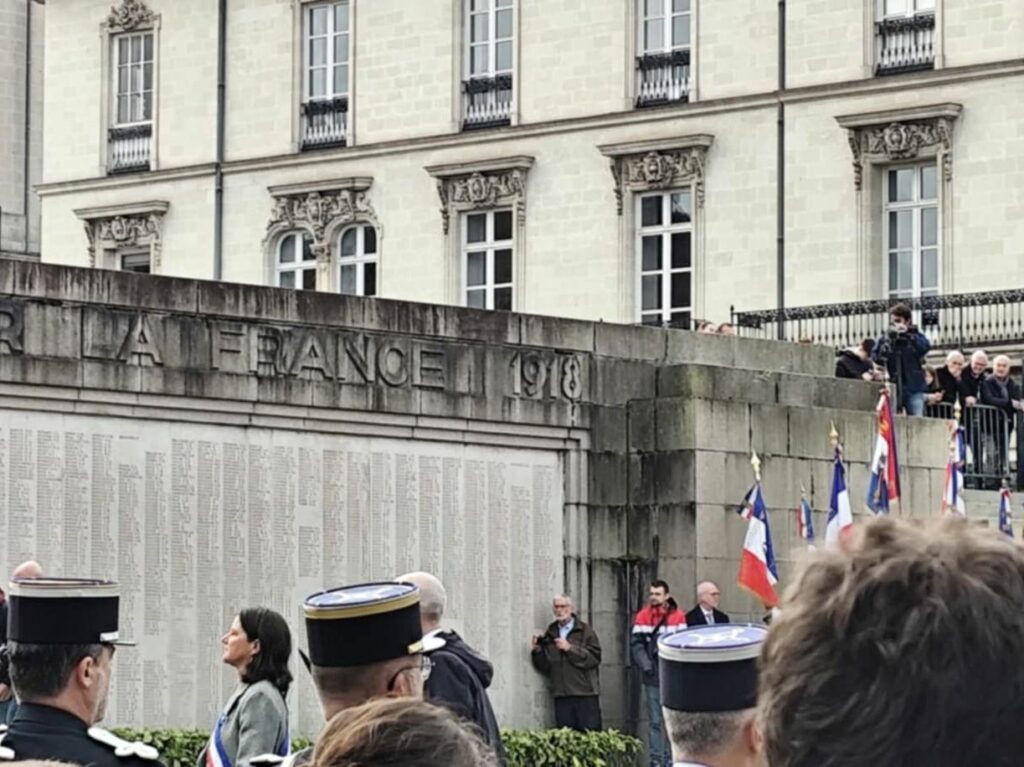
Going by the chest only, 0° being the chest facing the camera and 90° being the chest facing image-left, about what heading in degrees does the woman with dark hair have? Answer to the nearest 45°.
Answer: approximately 90°

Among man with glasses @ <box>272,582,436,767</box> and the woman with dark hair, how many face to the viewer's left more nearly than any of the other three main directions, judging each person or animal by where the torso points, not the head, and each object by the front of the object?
1

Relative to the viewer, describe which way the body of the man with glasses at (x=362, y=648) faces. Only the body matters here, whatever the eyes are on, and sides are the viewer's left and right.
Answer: facing away from the viewer and to the right of the viewer

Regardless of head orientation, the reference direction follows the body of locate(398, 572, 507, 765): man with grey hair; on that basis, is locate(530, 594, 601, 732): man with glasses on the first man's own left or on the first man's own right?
on the first man's own right

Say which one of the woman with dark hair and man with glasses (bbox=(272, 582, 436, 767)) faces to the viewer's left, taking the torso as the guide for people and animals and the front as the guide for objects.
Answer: the woman with dark hair

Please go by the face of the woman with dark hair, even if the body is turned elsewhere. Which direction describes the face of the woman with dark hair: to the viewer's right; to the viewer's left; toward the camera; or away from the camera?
to the viewer's left

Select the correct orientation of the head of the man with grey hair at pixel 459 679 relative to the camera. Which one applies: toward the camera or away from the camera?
away from the camera
